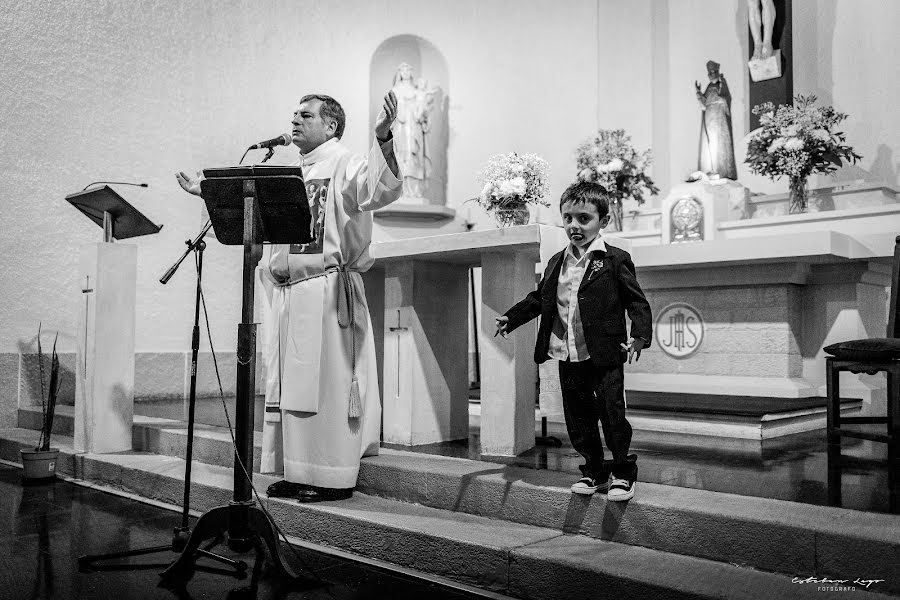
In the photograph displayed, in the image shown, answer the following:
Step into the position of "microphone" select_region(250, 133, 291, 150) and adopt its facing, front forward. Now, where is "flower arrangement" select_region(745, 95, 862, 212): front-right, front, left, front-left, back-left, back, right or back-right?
front-left

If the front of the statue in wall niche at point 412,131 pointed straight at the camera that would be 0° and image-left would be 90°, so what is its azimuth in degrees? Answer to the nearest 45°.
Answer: approximately 0°

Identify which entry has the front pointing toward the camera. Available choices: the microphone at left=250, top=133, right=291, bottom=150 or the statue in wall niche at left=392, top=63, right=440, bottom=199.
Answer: the statue in wall niche

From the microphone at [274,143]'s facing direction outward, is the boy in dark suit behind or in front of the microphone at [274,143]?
in front

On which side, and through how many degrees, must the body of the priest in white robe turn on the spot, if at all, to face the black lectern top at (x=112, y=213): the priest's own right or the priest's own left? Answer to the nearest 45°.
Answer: approximately 90° to the priest's own right

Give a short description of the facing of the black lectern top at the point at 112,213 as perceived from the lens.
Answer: facing away from the viewer and to the right of the viewer

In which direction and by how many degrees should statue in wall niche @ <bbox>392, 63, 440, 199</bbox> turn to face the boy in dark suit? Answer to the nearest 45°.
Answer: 0° — it already faces them

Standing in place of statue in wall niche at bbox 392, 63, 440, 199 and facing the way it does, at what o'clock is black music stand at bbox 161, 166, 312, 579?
The black music stand is roughly at 12 o'clock from the statue in wall niche.

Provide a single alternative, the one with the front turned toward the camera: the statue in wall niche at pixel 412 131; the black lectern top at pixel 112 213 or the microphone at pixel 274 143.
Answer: the statue in wall niche

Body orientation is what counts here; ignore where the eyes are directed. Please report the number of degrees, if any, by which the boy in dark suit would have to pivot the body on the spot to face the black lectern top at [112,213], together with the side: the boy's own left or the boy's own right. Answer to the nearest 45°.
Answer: approximately 90° to the boy's own right

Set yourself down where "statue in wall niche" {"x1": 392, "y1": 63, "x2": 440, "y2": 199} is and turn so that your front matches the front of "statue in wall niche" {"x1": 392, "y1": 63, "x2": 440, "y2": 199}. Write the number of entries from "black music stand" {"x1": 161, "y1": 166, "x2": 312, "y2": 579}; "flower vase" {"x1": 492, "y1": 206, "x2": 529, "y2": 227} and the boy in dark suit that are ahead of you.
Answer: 3

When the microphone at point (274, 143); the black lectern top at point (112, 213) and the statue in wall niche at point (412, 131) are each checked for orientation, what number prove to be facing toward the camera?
1

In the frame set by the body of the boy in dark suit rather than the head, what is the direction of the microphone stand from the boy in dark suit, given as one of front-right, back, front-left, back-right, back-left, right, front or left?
front-right

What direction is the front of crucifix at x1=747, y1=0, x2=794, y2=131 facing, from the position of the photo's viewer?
facing the viewer and to the left of the viewer

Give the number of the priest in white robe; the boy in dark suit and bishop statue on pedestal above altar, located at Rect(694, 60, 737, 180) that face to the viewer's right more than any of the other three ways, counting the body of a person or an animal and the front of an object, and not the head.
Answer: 0
